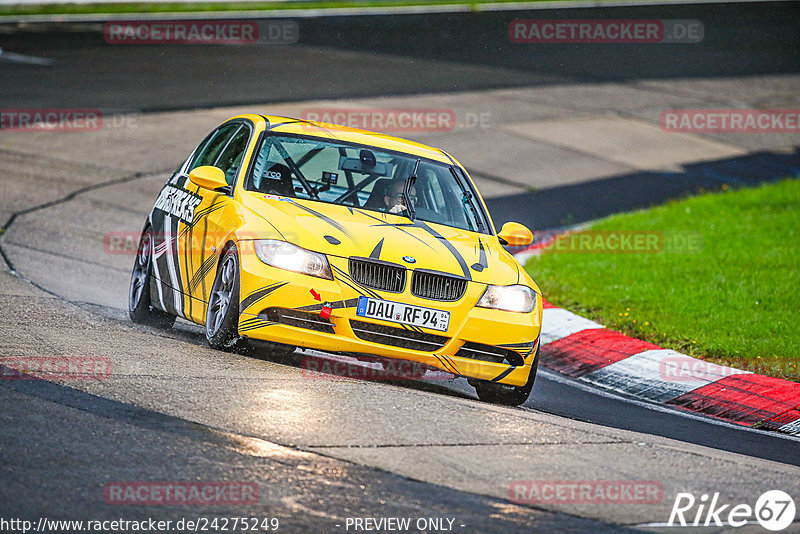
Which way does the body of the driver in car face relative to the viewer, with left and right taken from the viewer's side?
facing the viewer and to the right of the viewer

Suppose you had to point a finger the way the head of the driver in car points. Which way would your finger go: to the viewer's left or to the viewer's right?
to the viewer's right
